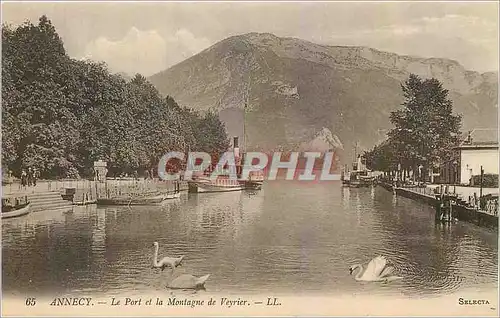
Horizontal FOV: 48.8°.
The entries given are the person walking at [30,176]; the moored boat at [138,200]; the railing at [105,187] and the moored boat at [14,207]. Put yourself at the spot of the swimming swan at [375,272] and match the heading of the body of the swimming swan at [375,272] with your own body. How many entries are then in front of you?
4

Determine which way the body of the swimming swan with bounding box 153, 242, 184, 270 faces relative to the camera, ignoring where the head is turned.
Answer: to the viewer's left

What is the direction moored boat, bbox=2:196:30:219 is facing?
to the viewer's right

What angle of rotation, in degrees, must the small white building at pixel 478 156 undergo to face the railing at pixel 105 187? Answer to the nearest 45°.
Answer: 0° — it already faces it

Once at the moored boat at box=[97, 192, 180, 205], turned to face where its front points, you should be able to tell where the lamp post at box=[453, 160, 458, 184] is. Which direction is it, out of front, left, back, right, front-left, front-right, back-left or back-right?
front

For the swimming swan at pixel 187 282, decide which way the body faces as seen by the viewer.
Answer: to the viewer's left

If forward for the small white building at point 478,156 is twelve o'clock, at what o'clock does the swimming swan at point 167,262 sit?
The swimming swan is roughly at 11 o'clock from the small white building.

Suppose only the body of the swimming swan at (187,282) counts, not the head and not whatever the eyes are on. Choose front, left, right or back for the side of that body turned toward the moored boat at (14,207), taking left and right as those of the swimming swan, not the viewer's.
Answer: right

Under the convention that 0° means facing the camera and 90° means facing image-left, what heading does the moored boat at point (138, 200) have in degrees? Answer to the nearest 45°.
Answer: approximately 270°
